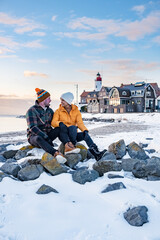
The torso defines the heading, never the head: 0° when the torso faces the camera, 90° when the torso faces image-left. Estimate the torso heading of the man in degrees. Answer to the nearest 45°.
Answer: approximately 315°

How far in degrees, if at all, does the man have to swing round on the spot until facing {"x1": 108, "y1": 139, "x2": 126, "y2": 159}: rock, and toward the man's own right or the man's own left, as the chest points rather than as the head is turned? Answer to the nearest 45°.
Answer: approximately 45° to the man's own left

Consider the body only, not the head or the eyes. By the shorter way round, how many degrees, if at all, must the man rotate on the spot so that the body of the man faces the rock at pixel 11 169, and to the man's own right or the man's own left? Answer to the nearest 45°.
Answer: approximately 90° to the man's own right

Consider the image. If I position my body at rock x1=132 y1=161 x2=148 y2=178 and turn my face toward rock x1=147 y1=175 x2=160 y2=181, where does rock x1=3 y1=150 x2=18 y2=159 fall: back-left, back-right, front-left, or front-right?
back-right

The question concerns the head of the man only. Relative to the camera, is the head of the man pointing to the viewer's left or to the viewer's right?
to the viewer's right

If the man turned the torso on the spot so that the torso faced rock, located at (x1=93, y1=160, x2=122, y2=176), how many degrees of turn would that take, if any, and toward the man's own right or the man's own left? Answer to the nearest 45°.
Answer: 0° — they already face it

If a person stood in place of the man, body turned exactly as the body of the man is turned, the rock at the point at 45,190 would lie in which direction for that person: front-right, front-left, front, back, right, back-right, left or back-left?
front-right
